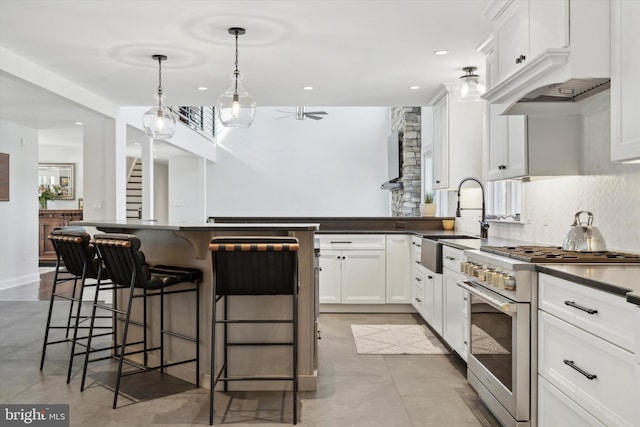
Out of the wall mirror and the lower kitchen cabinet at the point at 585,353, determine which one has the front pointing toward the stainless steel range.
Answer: the wall mirror

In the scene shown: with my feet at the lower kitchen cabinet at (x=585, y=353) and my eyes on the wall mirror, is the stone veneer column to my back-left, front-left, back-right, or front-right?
front-right

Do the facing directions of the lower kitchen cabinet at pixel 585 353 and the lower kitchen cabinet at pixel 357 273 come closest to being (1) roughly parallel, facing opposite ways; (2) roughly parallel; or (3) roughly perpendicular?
roughly perpendicular

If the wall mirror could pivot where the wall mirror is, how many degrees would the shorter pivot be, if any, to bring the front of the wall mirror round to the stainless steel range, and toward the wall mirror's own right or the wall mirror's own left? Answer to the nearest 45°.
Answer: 0° — it already faces it

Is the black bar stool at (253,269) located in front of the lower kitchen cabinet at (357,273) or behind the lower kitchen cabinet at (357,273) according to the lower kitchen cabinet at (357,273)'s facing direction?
in front

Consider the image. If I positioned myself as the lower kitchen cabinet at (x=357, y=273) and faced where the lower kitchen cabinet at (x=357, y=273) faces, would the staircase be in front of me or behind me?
behind

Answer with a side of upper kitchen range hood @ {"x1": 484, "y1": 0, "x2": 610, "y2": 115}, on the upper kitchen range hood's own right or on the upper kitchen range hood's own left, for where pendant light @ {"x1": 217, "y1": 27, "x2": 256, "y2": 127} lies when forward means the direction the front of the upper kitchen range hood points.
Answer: on the upper kitchen range hood's own right

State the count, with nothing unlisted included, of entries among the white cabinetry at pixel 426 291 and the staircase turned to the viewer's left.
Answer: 1

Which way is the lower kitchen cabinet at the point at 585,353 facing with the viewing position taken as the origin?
facing the viewer and to the left of the viewer

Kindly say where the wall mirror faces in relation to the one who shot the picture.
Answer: facing the viewer

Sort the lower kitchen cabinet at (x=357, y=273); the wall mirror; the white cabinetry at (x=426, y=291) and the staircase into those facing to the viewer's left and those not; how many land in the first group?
1

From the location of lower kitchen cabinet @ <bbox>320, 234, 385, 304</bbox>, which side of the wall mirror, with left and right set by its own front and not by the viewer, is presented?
left

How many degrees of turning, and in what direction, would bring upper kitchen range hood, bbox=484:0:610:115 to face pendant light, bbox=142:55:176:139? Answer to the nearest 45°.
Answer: approximately 45° to its right

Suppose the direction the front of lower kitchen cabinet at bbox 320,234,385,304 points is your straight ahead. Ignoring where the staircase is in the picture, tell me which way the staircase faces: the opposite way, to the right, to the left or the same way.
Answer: the same way

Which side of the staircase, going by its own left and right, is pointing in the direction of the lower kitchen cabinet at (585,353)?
front

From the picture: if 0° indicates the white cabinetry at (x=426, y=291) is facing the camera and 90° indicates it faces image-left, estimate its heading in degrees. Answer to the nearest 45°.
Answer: approximately 90°

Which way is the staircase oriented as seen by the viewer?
toward the camera
